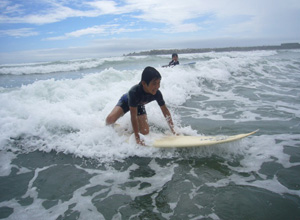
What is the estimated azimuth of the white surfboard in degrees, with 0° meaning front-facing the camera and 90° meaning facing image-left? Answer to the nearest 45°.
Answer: approximately 270°
